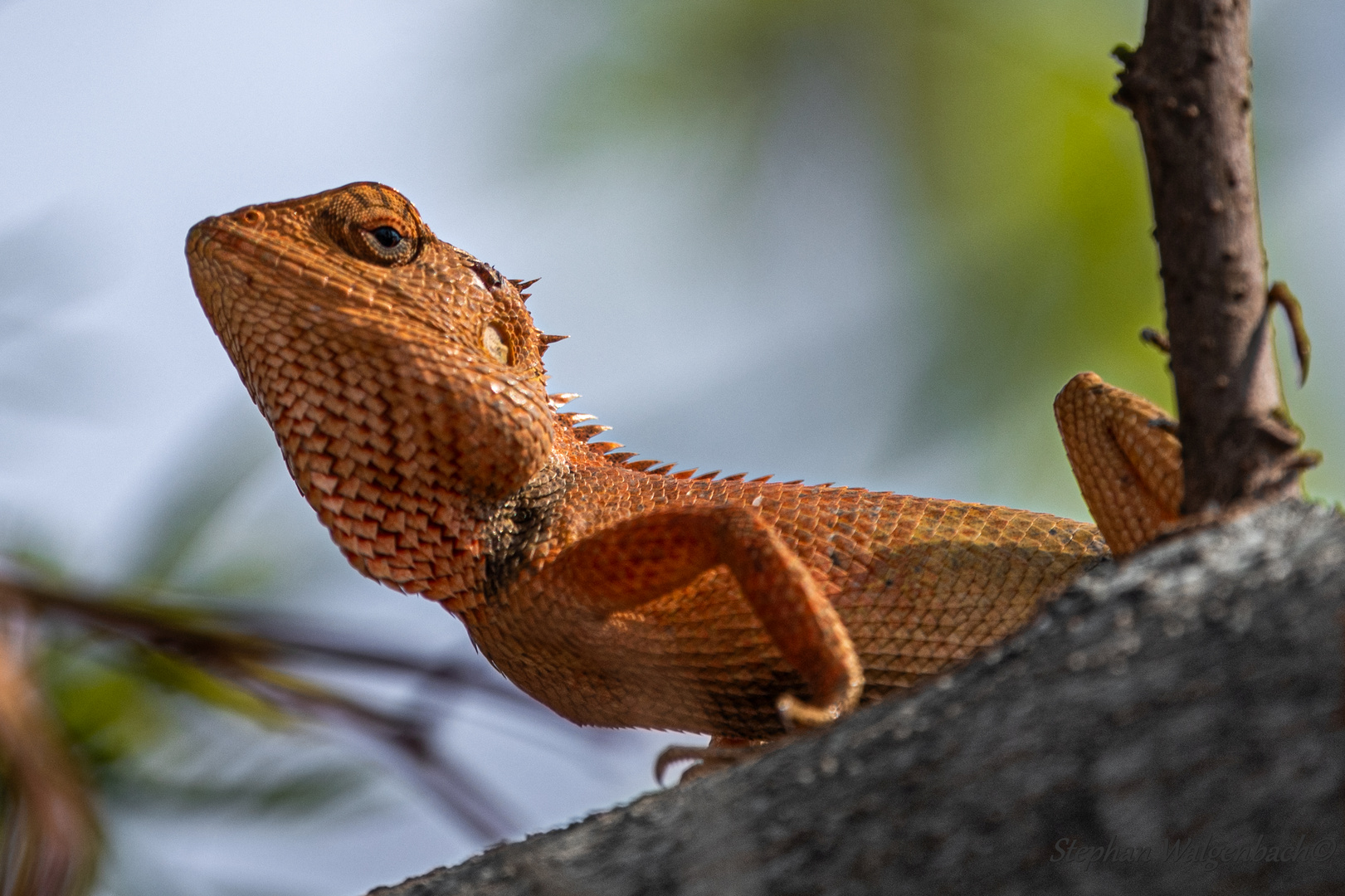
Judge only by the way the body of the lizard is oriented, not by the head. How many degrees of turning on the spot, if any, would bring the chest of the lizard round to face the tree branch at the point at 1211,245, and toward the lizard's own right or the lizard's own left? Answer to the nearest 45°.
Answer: approximately 135° to the lizard's own left

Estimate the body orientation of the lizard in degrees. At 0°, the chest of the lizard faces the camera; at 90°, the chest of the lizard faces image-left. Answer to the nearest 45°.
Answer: approximately 90°
